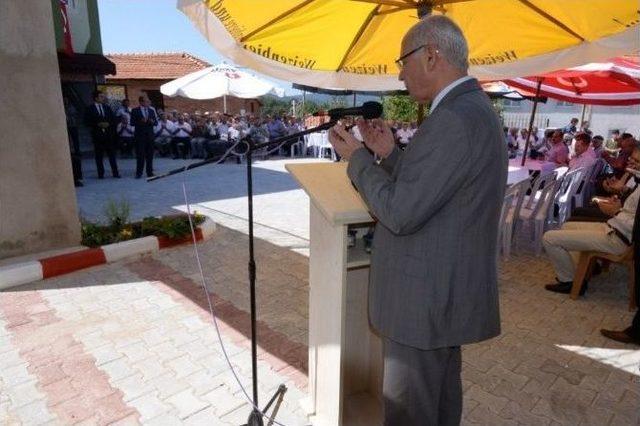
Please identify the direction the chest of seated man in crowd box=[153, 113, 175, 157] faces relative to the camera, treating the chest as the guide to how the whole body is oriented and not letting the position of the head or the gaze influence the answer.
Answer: toward the camera

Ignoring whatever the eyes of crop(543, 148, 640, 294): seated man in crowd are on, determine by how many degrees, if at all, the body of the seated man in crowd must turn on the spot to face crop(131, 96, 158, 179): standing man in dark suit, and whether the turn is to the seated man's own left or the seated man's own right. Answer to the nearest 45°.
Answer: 0° — they already face them

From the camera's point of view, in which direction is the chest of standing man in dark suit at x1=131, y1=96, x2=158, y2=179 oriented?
toward the camera

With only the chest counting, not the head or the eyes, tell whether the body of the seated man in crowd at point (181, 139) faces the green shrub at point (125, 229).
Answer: yes

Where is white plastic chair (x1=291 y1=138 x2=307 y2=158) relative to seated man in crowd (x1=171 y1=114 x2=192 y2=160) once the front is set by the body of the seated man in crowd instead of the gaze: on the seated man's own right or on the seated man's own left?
on the seated man's own left

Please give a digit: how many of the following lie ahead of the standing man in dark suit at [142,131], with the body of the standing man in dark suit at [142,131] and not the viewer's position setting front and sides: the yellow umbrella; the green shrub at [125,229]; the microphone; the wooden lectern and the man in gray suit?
5

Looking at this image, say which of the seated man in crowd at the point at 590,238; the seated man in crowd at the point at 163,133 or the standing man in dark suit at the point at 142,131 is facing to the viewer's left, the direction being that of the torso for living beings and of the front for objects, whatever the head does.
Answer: the seated man in crowd at the point at 590,238

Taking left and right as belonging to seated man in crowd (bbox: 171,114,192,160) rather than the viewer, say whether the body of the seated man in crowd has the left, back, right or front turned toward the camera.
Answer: front

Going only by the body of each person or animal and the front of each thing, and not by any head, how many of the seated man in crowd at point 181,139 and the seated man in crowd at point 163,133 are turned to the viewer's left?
0

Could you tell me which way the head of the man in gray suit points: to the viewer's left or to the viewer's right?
to the viewer's left

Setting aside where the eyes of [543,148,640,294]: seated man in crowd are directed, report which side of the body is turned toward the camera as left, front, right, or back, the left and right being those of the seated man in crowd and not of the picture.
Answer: left

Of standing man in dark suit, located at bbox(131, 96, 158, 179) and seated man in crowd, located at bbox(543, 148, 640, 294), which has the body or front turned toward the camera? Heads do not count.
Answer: the standing man in dark suit
